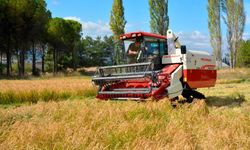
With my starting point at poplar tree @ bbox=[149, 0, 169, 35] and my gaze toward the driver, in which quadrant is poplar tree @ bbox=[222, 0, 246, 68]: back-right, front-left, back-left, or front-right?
back-left

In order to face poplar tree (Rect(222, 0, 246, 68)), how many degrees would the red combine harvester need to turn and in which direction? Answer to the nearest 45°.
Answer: approximately 135° to its right

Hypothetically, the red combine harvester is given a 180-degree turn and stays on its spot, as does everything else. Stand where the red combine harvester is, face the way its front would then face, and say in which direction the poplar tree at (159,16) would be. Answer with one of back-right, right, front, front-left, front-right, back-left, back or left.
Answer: front-left

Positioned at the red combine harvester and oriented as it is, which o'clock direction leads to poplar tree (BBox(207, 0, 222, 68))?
The poplar tree is roughly at 5 o'clock from the red combine harvester.

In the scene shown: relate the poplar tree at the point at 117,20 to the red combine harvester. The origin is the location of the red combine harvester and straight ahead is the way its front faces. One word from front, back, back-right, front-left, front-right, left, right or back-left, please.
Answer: back-right

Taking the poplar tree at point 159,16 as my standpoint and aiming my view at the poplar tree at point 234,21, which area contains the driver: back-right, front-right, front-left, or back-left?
back-right

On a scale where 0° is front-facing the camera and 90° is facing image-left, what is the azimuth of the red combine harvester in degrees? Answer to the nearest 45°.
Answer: approximately 45°
